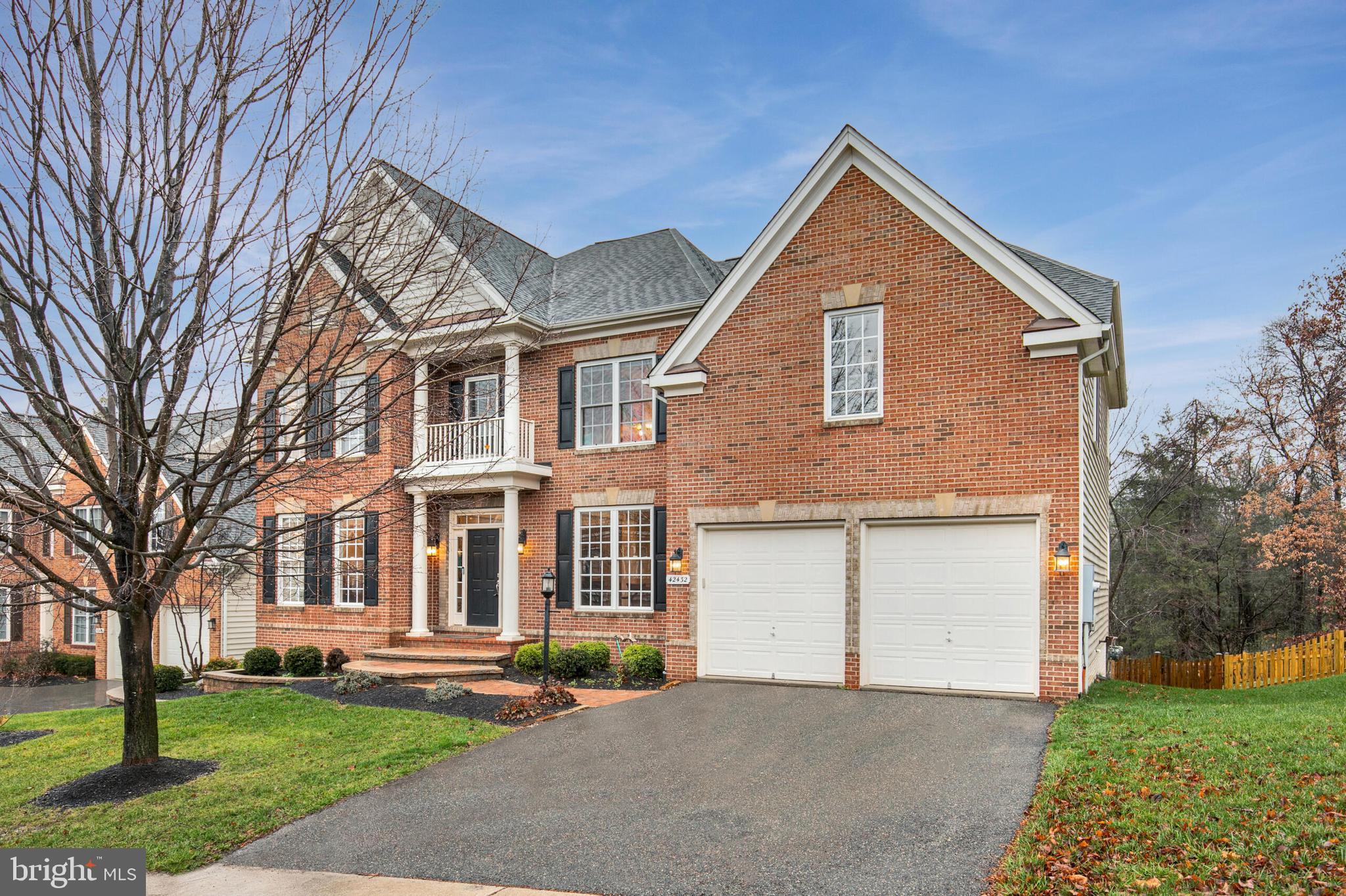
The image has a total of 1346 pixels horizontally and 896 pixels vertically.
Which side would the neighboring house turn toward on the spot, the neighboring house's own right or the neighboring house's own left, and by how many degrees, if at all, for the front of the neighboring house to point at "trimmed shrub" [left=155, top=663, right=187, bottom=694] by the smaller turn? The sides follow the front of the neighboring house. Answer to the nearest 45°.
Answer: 0° — it already faces it

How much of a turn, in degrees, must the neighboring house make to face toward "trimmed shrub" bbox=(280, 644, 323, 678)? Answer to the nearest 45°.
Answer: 0° — it already faces it

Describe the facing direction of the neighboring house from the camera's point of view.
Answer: facing the viewer

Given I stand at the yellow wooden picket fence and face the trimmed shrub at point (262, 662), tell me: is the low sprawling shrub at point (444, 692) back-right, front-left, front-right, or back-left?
front-left

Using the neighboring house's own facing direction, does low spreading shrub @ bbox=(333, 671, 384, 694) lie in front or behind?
in front

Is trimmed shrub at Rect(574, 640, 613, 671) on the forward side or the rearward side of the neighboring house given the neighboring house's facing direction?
on the forward side
